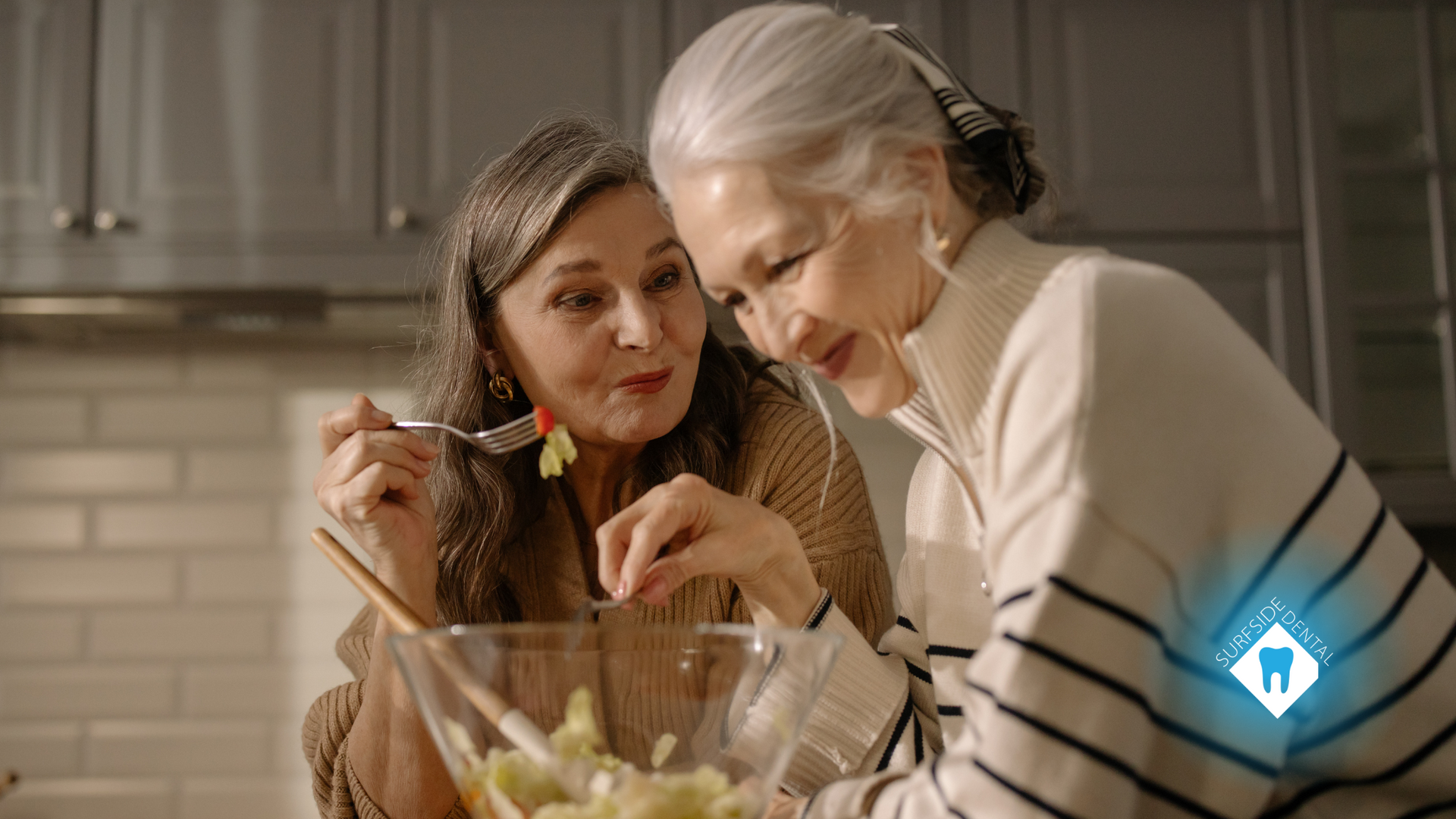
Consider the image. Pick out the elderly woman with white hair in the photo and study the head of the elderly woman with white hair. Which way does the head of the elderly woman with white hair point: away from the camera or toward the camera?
toward the camera

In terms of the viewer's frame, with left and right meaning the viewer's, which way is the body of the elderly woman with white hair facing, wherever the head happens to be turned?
facing the viewer and to the left of the viewer
